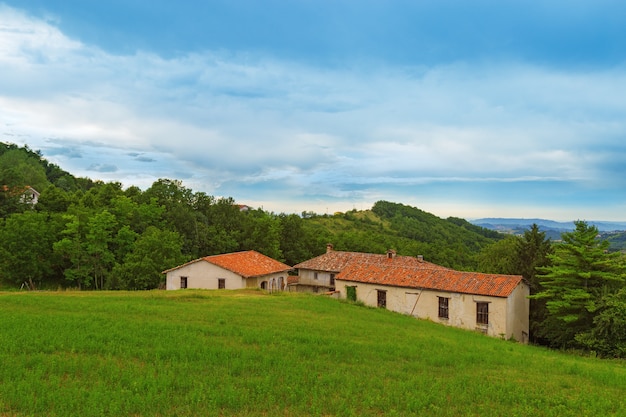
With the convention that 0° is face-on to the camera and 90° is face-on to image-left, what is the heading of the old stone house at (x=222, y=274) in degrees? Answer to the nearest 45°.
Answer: approximately 315°

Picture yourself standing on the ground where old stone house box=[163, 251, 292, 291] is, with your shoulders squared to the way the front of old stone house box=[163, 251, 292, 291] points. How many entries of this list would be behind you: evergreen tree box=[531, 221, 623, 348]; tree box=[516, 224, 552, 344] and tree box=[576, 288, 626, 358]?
0

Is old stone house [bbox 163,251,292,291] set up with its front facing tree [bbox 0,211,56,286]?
no

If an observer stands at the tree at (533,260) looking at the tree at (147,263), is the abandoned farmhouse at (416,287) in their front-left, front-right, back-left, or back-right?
front-left

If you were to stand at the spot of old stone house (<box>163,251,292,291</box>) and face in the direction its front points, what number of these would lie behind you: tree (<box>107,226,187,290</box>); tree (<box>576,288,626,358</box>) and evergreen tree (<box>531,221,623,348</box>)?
1

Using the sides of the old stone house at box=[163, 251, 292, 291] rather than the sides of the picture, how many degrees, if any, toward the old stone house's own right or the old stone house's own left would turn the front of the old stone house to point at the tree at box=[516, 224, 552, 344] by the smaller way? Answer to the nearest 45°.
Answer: approximately 45° to the old stone house's own left

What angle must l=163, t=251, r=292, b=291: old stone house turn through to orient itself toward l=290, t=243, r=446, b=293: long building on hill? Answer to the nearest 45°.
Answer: approximately 90° to its left

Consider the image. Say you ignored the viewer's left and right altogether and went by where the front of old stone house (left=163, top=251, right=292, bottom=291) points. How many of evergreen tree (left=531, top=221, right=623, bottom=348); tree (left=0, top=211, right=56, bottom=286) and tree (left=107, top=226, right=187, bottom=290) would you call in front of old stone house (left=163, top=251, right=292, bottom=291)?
1

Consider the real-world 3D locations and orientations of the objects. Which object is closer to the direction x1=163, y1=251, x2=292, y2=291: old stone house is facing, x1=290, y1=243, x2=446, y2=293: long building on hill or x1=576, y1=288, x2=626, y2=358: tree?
the tree
